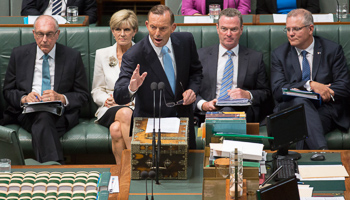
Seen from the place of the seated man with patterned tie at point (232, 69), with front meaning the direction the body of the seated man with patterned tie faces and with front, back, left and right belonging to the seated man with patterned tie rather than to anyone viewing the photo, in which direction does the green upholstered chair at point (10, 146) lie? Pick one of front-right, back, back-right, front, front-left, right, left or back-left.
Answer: front-right

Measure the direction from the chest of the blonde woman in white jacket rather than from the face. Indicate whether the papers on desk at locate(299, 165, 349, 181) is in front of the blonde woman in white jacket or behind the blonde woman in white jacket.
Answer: in front

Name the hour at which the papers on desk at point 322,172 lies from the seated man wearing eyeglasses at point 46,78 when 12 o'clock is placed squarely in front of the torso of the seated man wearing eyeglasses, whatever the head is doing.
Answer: The papers on desk is roughly at 11 o'clock from the seated man wearing eyeglasses.

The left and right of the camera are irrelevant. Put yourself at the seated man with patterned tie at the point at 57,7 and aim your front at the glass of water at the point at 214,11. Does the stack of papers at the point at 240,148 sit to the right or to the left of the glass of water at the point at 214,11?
right

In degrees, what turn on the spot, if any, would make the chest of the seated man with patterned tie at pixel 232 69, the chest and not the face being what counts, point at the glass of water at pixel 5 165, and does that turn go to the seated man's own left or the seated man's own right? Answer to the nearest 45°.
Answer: approximately 45° to the seated man's own right

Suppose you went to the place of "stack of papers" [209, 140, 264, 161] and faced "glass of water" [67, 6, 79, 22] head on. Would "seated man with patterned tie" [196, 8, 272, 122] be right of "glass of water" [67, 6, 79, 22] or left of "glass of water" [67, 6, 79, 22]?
right

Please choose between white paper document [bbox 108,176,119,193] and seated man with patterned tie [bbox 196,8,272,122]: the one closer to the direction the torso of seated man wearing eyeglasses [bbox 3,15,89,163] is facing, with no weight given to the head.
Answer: the white paper document

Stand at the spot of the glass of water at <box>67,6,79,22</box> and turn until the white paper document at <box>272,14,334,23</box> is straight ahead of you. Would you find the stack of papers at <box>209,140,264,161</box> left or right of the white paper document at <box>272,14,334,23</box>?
right

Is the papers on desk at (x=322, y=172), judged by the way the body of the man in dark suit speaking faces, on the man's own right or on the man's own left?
on the man's own left

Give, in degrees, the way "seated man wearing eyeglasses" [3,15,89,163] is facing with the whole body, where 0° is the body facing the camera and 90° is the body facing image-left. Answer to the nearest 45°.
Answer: approximately 0°

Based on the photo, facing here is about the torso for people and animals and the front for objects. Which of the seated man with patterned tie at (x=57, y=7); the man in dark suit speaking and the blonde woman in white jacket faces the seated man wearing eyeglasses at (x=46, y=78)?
the seated man with patterned tie
